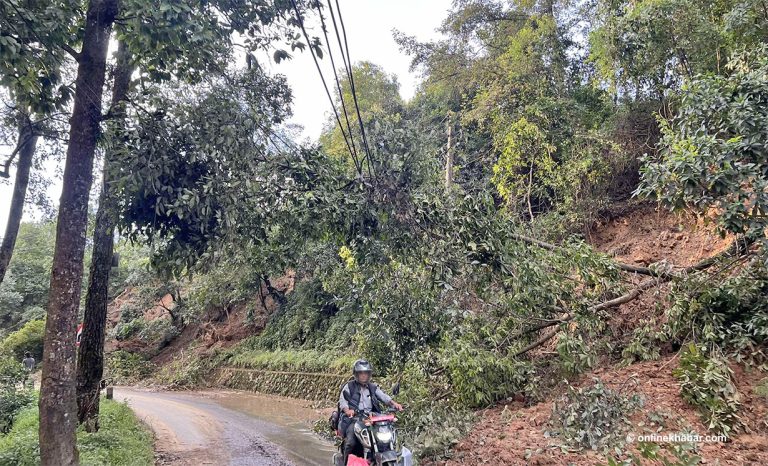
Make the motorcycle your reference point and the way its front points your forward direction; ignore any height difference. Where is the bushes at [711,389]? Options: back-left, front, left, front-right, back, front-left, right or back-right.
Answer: front-left

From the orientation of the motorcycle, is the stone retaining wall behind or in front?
behind

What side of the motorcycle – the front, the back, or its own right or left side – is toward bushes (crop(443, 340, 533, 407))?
left

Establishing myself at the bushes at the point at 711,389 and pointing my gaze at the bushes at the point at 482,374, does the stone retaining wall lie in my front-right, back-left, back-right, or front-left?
front-right

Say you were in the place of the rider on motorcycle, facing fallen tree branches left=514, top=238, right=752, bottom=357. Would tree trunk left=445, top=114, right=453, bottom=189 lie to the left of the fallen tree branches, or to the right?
left

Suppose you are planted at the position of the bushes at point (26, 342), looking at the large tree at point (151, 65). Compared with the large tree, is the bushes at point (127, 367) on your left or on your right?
left

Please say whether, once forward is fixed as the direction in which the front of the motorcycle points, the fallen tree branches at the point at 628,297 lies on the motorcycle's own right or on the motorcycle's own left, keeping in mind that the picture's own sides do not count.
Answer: on the motorcycle's own left

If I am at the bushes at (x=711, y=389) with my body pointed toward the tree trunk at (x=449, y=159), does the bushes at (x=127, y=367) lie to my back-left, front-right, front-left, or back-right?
front-left

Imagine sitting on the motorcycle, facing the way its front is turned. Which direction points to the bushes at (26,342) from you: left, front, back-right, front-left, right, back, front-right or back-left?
back

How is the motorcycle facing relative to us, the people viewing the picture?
facing the viewer and to the right of the viewer

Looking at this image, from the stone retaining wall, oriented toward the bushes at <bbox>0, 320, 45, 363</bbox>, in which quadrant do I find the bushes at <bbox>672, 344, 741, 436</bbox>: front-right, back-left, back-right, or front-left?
back-left

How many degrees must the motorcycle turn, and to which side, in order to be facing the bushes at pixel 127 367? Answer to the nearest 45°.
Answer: approximately 180°
